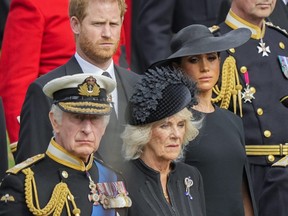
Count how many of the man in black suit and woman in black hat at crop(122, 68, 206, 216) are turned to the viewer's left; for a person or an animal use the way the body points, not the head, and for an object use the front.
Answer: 0

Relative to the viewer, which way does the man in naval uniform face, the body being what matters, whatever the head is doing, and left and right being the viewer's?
facing the viewer and to the right of the viewer

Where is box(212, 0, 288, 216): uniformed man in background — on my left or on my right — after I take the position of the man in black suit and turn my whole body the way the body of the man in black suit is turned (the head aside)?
on my left

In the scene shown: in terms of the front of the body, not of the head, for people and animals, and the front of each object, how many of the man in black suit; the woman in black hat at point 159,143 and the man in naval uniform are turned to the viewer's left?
0

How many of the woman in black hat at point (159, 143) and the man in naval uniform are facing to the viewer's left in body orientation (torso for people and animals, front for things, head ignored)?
0

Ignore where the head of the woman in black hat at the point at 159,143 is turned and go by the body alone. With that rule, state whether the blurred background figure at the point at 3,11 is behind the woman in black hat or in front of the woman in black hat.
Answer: behind

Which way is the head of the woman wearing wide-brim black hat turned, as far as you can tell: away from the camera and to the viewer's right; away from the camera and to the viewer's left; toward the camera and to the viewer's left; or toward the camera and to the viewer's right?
toward the camera and to the viewer's left

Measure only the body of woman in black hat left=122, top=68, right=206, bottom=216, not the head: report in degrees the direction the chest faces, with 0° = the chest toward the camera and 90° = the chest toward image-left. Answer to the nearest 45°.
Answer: approximately 315°

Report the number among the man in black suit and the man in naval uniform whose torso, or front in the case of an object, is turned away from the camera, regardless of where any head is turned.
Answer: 0

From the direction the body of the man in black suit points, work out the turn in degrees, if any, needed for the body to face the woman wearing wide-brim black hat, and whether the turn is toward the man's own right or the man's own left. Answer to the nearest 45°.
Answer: approximately 45° to the man's own left
